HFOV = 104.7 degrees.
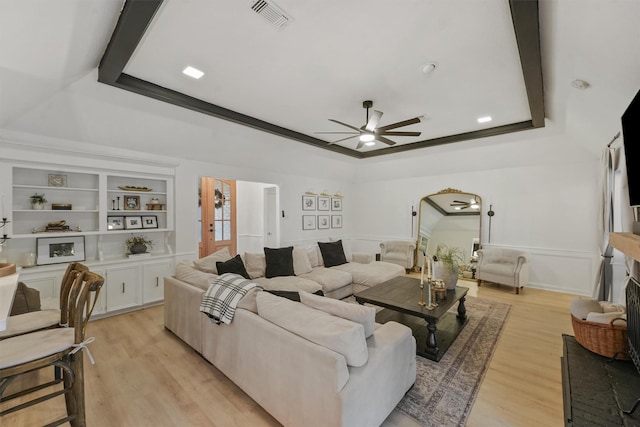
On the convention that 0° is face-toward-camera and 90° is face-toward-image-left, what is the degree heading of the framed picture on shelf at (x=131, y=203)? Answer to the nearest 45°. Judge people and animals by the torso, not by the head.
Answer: approximately 0°

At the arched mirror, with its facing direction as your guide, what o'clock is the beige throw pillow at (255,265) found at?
The beige throw pillow is roughly at 1 o'clock from the arched mirror.

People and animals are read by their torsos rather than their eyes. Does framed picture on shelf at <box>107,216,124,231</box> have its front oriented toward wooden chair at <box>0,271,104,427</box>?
yes

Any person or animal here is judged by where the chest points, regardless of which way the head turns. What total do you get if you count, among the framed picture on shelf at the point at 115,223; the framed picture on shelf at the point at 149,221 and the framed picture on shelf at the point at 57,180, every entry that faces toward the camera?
3

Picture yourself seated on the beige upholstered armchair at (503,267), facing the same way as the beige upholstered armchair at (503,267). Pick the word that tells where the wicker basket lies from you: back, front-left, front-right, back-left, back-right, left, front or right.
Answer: front-left
